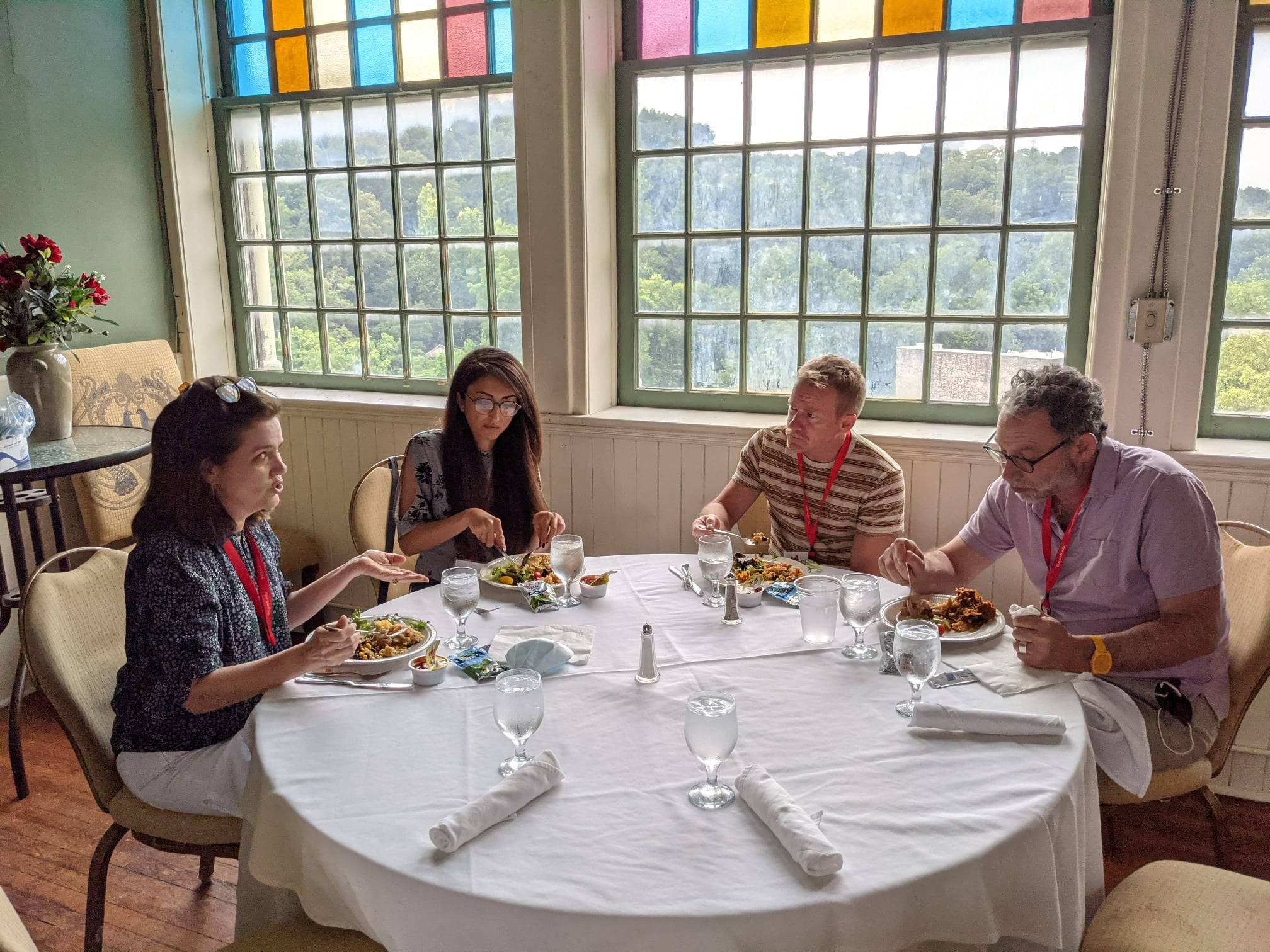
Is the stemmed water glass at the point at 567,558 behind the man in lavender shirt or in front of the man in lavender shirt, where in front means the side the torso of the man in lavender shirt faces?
in front

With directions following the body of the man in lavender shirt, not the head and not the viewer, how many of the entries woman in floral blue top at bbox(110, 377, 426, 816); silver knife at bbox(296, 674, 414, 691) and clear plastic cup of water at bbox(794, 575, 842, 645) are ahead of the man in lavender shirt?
3

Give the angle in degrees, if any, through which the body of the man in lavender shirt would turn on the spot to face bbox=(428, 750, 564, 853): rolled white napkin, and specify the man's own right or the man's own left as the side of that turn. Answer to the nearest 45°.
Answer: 0° — they already face it

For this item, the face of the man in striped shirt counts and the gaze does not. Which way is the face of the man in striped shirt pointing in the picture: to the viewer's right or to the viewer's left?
to the viewer's left

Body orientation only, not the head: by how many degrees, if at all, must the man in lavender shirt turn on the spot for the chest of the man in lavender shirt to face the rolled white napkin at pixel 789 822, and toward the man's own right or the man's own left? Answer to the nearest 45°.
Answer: approximately 45° to the man's own left

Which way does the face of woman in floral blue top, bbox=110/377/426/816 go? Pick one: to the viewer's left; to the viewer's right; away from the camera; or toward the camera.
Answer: to the viewer's right

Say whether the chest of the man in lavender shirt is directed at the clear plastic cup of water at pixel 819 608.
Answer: yes

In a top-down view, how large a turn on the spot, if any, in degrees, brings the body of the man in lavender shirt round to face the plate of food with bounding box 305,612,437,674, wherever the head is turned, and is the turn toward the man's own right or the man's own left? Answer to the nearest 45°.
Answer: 0° — they already face it

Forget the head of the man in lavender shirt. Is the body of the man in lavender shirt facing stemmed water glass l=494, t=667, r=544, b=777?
yes

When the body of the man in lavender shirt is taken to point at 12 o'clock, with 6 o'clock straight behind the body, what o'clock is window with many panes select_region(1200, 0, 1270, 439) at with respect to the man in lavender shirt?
The window with many panes is roughly at 5 o'clock from the man in lavender shirt.

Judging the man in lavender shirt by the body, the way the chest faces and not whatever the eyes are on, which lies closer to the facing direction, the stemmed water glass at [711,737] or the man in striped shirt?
the stemmed water glass

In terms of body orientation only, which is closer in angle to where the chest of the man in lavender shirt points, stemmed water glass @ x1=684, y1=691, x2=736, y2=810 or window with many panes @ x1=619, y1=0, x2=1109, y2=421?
the stemmed water glass

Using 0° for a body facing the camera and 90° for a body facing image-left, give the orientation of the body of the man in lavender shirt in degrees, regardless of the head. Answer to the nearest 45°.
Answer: approximately 45°

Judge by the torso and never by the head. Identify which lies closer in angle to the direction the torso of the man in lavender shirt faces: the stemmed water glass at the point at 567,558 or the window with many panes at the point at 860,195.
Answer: the stemmed water glass

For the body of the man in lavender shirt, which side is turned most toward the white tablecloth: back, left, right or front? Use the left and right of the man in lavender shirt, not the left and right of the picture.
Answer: front

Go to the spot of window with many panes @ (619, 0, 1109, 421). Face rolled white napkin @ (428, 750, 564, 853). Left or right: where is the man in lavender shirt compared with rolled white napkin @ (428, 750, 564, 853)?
left
